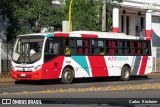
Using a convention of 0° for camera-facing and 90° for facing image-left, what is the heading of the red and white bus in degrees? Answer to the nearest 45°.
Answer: approximately 45°

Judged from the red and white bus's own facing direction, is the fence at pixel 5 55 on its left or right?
on its right

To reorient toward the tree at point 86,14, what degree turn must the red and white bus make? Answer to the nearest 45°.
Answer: approximately 135° to its right
